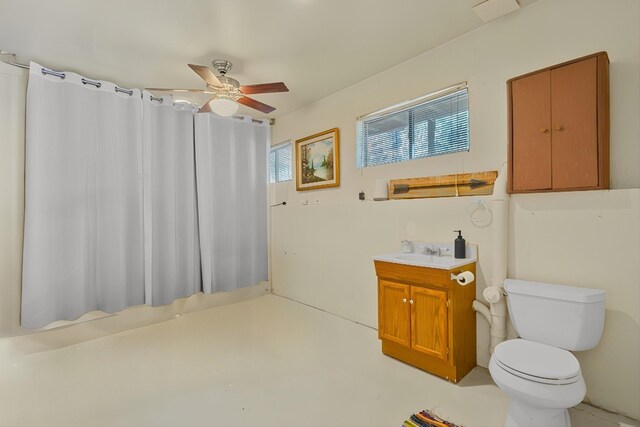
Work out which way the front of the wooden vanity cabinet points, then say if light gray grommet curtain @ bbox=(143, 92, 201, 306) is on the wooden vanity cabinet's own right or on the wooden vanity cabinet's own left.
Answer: on the wooden vanity cabinet's own right

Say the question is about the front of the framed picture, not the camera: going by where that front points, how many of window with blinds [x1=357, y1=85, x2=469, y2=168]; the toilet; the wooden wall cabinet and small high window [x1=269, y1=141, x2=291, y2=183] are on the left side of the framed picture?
3

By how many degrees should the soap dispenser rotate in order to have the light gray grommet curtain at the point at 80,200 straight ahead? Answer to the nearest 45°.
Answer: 0° — it already faces it

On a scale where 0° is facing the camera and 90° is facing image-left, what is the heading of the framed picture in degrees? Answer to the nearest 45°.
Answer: approximately 45°

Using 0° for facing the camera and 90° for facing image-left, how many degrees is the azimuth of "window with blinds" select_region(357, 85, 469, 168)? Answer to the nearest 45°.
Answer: approximately 45°

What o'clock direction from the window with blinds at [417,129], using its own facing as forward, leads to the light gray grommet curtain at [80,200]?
The light gray grommet curtain is roughly at 1 o'clock from the window with blinds.

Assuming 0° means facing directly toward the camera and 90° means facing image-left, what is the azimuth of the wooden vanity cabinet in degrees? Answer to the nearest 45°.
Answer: approximately 45°
